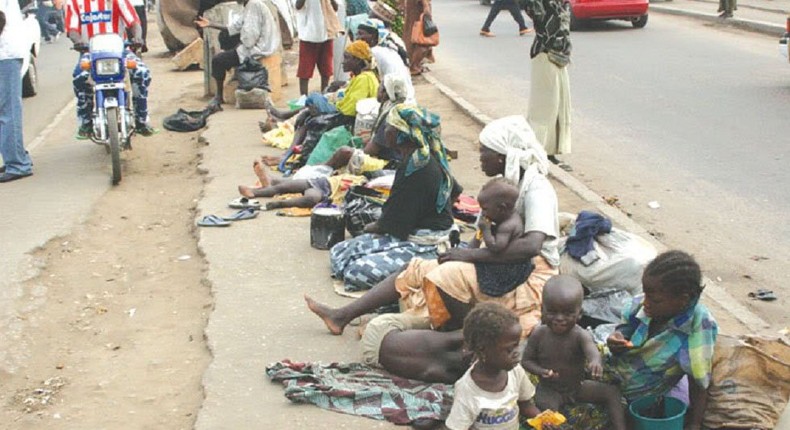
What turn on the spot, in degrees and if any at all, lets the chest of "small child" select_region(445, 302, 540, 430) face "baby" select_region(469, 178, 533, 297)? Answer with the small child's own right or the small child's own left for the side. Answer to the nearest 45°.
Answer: approximately 135° to the small child's own left

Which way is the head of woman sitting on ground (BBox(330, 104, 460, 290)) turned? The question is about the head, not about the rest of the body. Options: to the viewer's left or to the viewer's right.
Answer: to the viewer's left

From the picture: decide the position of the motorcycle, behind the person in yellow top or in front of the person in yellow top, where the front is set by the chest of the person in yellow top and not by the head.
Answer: in front

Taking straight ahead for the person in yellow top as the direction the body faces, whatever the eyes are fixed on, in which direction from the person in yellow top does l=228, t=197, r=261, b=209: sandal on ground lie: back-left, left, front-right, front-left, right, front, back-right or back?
front-left

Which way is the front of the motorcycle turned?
toward the camera

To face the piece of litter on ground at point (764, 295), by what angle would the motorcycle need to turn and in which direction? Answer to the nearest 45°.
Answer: approximately 45° to its left

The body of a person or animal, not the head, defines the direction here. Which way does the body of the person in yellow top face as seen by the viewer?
to the viewer's left

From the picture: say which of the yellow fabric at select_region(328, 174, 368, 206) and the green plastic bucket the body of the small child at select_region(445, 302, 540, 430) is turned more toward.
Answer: the green plastic bucket

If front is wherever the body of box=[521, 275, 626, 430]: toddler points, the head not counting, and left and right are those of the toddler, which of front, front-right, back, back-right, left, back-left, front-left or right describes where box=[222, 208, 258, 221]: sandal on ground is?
back-right

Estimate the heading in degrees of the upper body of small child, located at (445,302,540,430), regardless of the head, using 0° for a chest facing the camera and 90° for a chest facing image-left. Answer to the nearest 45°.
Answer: approximately 315°

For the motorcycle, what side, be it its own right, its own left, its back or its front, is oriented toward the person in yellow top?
left

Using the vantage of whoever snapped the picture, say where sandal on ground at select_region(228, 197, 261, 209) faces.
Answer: facing to the left of the viewer
